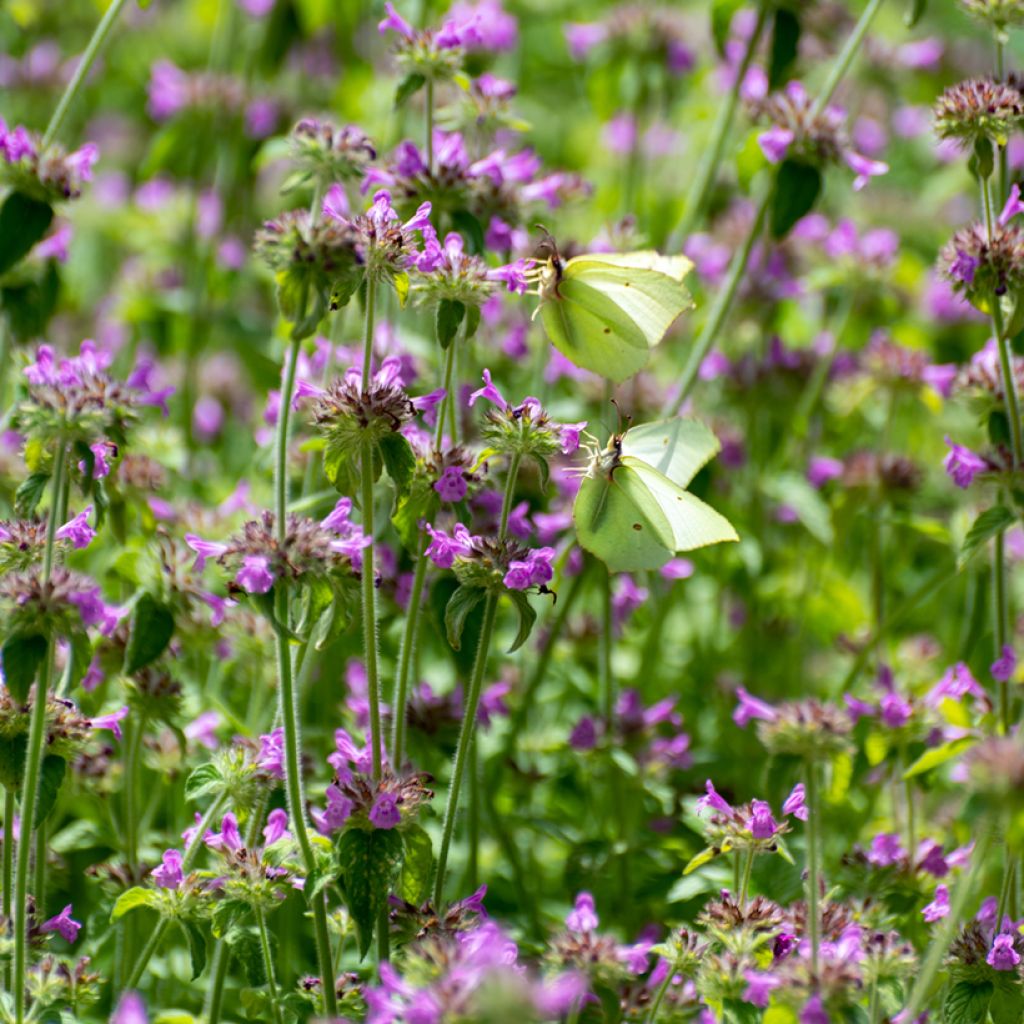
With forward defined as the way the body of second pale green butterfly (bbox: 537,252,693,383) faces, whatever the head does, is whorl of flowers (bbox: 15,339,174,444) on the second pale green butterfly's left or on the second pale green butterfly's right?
on the second pale green butterfly's left

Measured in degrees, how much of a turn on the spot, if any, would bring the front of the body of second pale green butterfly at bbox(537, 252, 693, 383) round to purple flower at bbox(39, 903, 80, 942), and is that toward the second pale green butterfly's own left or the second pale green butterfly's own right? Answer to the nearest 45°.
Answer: approximately 45° to the second pale green butterfly's own left

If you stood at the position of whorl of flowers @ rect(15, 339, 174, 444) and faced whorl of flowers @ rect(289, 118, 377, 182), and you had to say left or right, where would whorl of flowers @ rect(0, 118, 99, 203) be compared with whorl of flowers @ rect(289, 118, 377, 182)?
left

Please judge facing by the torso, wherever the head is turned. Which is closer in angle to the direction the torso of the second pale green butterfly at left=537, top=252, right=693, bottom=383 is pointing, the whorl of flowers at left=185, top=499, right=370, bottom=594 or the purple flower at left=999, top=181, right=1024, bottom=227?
the whorl of flowers

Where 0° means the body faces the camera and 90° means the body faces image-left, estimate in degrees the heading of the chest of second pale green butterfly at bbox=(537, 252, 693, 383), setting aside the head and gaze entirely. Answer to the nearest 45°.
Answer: approximately 90°

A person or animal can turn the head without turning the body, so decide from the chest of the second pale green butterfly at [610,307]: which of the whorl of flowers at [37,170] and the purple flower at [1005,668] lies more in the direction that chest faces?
the whorl of flowers

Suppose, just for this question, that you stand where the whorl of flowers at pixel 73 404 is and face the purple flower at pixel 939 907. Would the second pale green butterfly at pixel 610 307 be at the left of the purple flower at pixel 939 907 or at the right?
left
